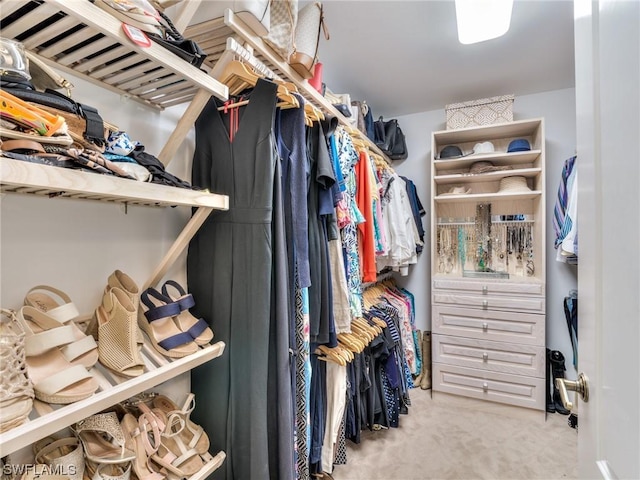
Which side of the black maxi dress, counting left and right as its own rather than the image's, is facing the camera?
front

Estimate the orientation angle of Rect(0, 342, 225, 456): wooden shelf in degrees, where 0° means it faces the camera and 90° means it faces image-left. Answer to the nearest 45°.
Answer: approximately 315°

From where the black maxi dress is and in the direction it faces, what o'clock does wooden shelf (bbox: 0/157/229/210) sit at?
The wooden shelf is roughly at 1 o'clock from the black maxi dress.

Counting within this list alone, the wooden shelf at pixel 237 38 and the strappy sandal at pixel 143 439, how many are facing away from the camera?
0

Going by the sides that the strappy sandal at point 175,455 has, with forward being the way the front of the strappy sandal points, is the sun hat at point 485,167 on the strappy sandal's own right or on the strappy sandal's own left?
on the strappy sandal's own left

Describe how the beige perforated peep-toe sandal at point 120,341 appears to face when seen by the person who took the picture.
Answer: facing the viewer and to the right of the viewer
